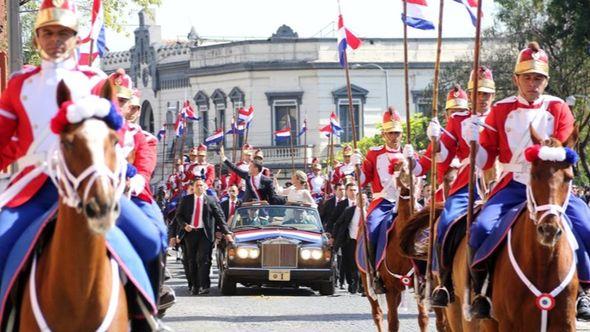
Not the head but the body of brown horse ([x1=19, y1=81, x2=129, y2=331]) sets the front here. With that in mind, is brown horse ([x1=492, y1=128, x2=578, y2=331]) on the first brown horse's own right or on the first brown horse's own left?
on the first brown horse's own left

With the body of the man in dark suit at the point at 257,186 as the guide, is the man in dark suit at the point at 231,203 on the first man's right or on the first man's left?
on the first man's right

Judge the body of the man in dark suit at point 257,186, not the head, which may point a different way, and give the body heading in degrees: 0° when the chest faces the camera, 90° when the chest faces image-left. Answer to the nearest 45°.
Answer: approximately 45°

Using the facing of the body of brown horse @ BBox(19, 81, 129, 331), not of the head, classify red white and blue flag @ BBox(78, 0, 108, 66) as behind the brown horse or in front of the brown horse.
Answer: behind

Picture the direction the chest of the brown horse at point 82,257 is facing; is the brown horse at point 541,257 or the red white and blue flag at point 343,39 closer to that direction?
the brown horse
